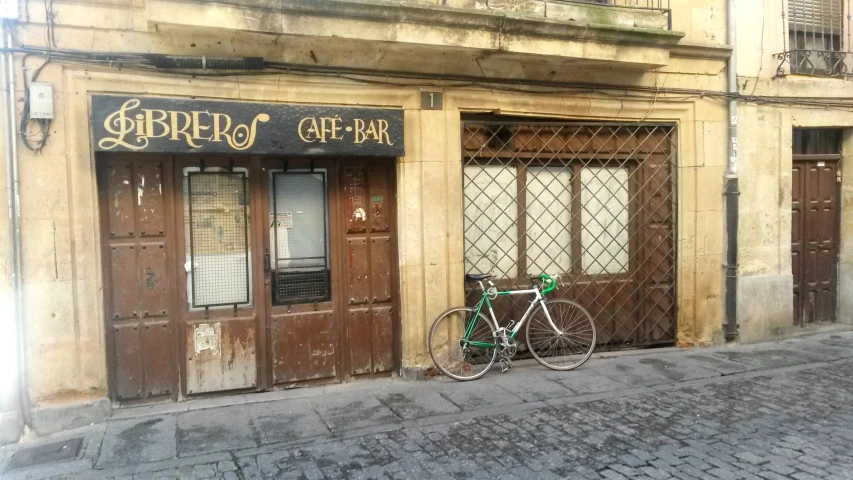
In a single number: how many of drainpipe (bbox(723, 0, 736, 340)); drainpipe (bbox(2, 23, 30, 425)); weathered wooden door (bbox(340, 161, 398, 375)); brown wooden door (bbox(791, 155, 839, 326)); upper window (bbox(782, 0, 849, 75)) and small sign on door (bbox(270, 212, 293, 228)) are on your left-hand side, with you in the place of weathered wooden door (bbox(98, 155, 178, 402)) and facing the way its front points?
5

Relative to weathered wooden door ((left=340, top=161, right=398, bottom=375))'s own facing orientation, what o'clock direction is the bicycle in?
The bicycle is roughly at 9 o'clock from the weathered wooden door.

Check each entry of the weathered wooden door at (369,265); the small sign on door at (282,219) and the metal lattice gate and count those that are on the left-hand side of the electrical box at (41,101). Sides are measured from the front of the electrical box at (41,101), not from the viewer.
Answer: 3

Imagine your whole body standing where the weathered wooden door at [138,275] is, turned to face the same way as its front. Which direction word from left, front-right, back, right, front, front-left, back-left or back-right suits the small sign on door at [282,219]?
left

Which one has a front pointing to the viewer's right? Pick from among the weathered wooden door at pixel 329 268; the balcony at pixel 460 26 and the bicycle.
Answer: the bicycle

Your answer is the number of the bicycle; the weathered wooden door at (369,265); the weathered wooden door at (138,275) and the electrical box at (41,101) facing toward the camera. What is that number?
3

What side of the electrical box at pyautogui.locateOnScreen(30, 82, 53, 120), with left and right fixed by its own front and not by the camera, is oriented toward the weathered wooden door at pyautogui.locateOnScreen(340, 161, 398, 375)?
left

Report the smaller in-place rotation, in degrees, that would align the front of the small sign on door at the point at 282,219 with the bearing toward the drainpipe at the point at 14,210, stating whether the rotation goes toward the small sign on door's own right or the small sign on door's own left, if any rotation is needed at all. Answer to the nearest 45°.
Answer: approximately 90° to the small sign on door's own right

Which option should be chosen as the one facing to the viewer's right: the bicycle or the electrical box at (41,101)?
the bicycle

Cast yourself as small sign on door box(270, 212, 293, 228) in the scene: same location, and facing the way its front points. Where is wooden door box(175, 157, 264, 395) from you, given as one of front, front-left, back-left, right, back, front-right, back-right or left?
right

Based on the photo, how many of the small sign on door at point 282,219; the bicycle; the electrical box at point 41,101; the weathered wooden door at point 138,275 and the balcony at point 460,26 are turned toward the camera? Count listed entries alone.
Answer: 4

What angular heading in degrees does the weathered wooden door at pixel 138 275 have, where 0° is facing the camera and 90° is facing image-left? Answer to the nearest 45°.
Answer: approximately 0°
